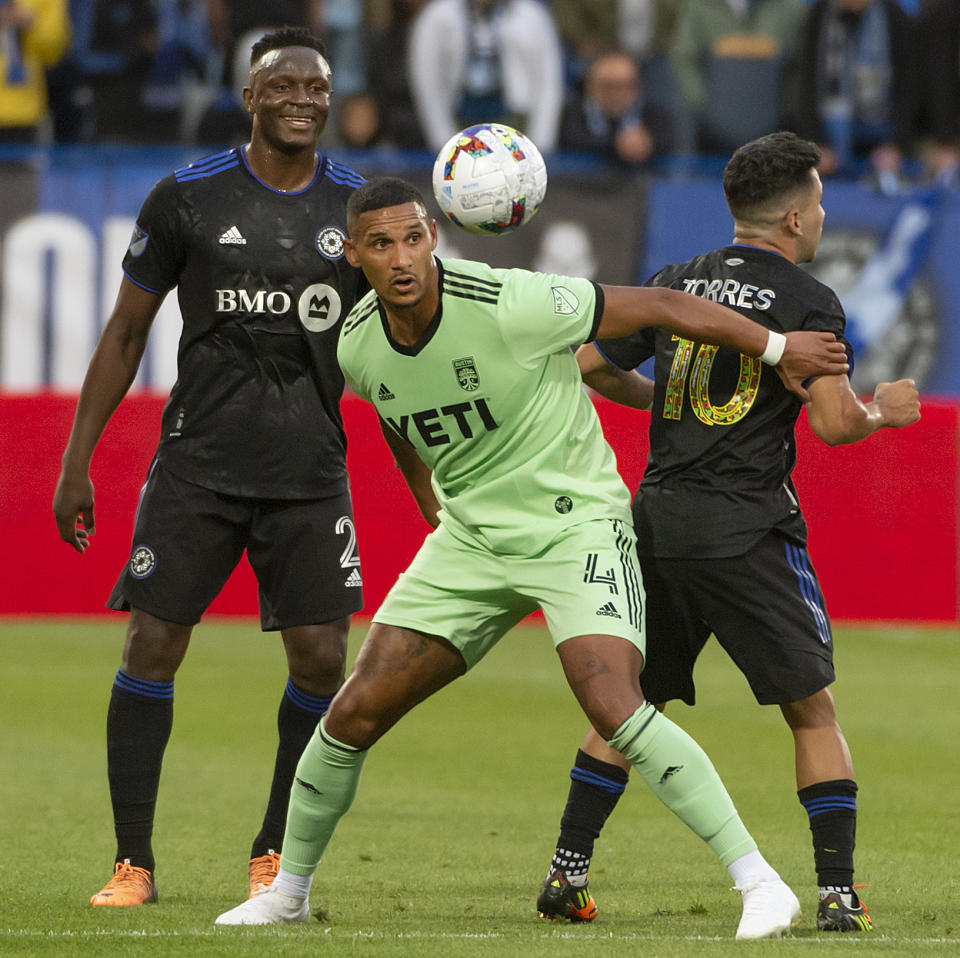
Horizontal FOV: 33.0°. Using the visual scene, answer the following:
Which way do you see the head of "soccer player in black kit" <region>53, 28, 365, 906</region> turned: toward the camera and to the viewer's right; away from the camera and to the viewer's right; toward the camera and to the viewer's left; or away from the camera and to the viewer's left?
toward the camera and to the viewer's right

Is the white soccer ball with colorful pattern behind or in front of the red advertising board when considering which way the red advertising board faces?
in front

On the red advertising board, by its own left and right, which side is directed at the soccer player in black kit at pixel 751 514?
front

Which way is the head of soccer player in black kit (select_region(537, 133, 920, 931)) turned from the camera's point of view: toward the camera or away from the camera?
away from the camera

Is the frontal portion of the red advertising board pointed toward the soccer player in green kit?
yes

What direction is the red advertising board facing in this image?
toward the camera
